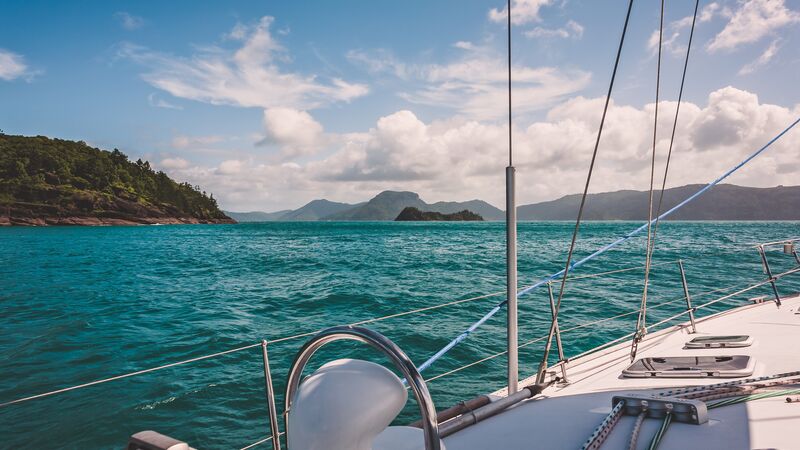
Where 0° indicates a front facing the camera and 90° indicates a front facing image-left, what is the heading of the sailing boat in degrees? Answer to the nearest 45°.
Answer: approximately 225°
